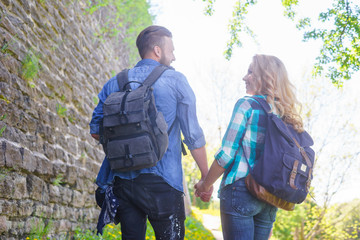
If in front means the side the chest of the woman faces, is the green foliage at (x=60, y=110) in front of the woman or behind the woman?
in front

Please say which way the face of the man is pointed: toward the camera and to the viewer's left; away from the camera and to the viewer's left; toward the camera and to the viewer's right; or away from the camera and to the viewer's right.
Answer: away from the camera and to the viewer's right

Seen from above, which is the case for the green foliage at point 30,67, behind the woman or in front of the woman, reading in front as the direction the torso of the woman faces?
in front

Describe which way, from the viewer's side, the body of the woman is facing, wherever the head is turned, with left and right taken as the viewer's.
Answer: facing away from the viewer and to the left of the viewer
